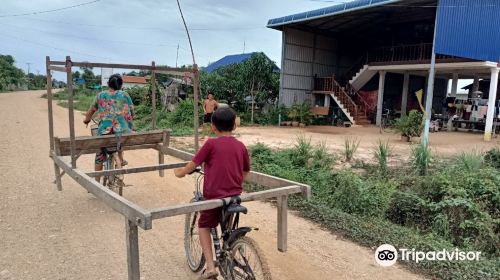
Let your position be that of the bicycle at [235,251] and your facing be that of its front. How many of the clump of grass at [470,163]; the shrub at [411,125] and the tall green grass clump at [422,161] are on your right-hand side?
3

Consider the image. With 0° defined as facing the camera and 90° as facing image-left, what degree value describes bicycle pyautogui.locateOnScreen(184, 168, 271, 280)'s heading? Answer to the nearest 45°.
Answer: approximately 135°

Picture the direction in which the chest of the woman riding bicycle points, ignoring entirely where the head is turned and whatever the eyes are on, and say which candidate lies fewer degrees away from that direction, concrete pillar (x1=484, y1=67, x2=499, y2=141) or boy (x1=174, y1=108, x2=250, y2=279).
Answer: the concrete pillar

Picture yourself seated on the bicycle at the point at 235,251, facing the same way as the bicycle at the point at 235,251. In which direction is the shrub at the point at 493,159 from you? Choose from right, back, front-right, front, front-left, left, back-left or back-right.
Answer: right

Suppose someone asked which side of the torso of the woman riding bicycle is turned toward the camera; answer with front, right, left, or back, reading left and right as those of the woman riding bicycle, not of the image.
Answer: back

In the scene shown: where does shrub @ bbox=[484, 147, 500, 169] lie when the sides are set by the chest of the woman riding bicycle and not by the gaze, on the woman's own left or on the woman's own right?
on the woman's own right

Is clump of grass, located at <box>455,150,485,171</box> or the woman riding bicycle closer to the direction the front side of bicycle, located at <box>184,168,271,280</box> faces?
the woman riding bicycle

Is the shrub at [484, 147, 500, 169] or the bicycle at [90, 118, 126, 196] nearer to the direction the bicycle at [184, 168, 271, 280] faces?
the bicycle

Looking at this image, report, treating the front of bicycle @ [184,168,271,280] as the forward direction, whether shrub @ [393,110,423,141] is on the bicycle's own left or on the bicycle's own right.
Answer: on the bicycle's own right

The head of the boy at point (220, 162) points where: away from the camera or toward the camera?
away from the camera

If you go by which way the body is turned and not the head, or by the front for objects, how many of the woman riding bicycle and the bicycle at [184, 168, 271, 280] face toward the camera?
0

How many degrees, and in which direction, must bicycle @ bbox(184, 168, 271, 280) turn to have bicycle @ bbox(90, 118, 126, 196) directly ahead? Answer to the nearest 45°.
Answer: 0° — it already faces it

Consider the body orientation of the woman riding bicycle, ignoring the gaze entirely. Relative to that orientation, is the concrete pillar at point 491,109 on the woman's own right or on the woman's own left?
on the woman's own right
